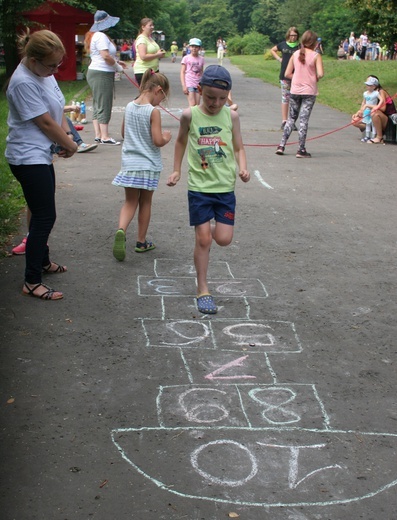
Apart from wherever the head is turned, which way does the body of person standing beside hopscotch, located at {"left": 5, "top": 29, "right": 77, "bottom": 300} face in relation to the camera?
to the viewer's right

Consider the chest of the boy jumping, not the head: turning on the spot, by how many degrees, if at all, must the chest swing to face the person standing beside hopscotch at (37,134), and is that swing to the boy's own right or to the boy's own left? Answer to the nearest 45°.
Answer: approximately 90° to the boy's own right

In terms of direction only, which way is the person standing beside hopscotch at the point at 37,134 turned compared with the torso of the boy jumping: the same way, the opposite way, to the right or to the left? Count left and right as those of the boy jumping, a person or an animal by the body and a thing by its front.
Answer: to the left

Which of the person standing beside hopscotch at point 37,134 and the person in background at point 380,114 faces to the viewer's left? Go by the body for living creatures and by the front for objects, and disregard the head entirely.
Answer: the person in background at point 380,114

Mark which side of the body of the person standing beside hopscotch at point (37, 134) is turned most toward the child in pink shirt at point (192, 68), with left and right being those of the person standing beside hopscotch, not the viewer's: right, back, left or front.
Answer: left

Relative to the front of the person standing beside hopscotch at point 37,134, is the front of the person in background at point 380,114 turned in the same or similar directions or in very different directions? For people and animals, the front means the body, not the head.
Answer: very different directions

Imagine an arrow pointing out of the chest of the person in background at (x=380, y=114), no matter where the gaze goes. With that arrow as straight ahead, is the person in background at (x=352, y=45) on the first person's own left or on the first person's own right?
on the first person's own right

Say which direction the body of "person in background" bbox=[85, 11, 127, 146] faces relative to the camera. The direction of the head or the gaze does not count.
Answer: to the viewer's right

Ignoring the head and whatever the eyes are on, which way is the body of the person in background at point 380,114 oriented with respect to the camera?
to the viewer's left

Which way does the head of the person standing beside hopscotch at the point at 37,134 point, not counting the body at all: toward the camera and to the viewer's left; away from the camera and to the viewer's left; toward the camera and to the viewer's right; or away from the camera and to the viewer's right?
toward the camera and to the viewer's right

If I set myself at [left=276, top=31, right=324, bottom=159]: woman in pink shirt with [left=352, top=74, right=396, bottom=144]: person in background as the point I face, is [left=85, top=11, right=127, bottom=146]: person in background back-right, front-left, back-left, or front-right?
back-left

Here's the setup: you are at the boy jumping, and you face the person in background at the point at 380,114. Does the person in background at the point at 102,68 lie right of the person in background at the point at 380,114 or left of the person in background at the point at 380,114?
left
